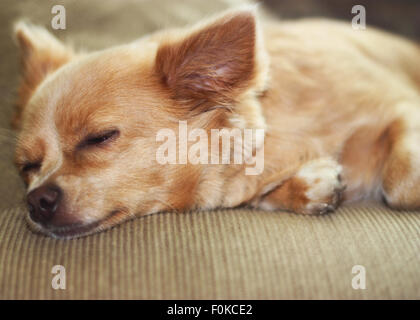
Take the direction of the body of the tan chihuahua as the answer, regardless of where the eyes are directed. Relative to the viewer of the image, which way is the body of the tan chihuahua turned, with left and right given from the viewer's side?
facing the viewer and to the left of the viewer
